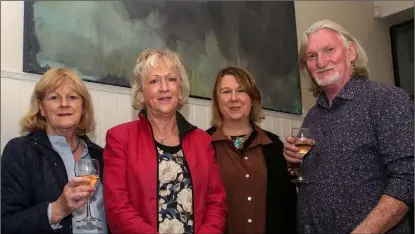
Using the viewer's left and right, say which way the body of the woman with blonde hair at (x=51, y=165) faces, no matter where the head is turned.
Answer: facing the viewer and to the right of the viewer

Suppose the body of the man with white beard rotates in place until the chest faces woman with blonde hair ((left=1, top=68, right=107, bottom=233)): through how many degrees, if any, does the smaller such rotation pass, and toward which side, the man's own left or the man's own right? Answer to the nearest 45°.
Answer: approximately 45° to the man's own right

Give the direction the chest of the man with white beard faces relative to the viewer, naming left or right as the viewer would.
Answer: facing the viewer and to the left of the viewer

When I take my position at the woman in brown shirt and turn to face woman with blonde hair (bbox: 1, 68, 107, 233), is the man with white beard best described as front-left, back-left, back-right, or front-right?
back-left

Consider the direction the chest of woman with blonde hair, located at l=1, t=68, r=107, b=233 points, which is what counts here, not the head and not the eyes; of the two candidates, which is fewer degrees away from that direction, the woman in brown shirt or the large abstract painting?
the woman in brown shirt

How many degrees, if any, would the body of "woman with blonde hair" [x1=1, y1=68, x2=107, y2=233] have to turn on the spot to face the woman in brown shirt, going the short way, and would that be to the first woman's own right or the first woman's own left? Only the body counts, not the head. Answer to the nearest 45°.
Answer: approximately 45° to the first woman's own left

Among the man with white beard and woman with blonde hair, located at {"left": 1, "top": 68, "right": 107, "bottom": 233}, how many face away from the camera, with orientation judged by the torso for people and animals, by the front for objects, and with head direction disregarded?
0

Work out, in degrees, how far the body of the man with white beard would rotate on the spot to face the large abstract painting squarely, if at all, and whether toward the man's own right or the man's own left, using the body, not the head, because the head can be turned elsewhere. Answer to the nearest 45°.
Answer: approximately 90° to the man's own right

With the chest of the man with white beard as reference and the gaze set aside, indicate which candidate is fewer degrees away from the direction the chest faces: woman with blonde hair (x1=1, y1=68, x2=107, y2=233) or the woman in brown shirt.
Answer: the woman with blonde hair
